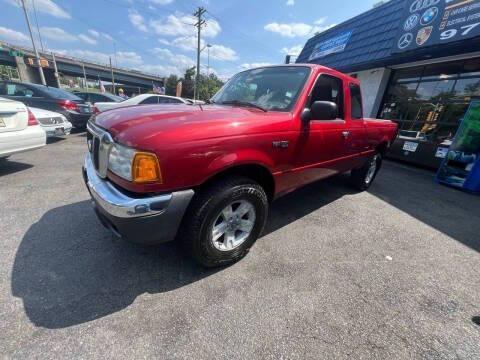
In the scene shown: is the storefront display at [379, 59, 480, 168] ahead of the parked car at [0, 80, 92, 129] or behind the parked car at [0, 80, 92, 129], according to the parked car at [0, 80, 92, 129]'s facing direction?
behind

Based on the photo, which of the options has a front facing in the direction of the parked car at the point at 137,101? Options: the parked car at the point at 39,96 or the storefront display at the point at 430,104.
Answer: the storefront display

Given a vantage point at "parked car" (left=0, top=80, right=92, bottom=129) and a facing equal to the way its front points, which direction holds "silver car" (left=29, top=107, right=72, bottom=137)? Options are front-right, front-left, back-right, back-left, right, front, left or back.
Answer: back-left

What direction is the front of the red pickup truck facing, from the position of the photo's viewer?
facing the viewer and to the left of the viewer

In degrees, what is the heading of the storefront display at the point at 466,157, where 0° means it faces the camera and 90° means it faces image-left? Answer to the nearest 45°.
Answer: approximately 45°

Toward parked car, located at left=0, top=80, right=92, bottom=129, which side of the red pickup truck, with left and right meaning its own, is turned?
right

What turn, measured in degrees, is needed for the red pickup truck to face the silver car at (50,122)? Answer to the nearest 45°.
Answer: approximately 90° to its right

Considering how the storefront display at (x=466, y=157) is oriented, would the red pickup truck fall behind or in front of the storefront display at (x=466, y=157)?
in front

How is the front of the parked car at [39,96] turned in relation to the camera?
facing away from the viewer and to the left of the viewer

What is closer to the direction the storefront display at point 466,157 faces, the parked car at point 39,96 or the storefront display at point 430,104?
the parked car

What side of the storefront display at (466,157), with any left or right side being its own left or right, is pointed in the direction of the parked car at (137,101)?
right

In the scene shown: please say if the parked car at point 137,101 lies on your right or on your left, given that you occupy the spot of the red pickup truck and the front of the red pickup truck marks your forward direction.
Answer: on your right
